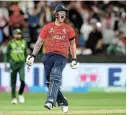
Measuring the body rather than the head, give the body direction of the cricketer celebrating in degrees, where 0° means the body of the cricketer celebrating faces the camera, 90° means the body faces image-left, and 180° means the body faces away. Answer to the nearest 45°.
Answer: approximately 0°
